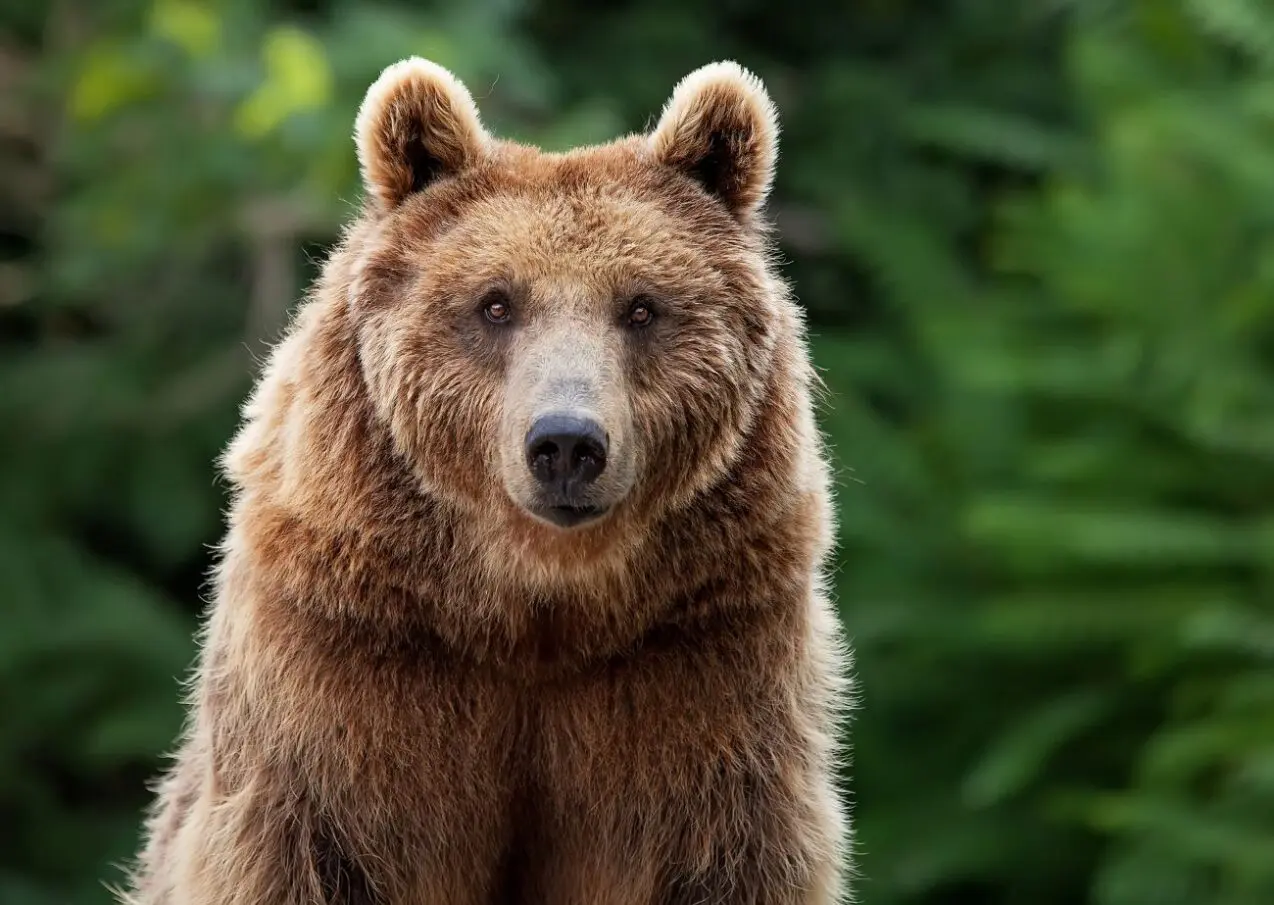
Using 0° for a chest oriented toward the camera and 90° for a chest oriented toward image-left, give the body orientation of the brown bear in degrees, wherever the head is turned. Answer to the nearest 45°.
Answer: approximately 0°
